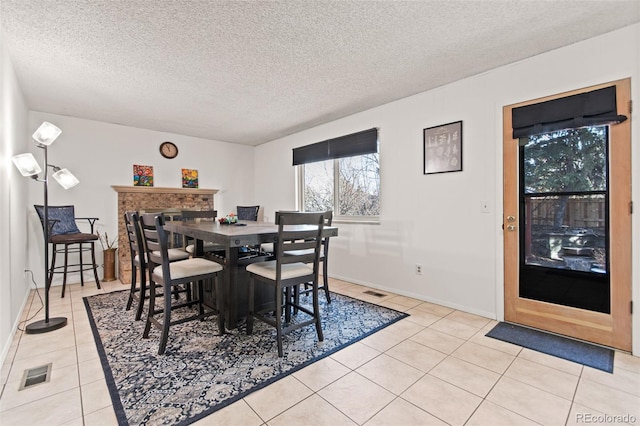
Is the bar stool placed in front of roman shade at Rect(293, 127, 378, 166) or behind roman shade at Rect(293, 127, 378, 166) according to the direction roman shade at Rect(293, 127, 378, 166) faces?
in front

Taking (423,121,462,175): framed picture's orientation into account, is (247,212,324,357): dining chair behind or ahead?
ahead

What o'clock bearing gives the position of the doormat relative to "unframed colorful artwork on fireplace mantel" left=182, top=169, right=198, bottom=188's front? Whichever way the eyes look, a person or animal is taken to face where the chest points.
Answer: The doormat is roughly at 11 o'clock from the unframed colorful artwork on fireplace mantel.

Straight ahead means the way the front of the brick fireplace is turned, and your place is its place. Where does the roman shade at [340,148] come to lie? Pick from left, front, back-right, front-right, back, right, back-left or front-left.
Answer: front-left

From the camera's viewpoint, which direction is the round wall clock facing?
toward the camera

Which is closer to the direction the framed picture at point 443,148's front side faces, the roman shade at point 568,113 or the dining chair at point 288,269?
the dining chair

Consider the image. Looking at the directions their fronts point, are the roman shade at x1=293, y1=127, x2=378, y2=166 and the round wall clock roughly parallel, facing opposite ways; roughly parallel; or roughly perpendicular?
roughly perpendicular

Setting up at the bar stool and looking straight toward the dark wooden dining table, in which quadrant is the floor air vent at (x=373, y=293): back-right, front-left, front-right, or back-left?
front-left

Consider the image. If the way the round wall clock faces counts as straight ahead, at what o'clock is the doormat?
The doormat is roughly at 11 o'clock from the round wall clock.

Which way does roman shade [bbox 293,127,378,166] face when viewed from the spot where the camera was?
facing the viewer and to the left of the viewer

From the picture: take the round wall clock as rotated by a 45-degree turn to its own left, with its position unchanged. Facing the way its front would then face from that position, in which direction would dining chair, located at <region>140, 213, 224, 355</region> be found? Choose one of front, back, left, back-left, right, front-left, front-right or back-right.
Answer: front-right

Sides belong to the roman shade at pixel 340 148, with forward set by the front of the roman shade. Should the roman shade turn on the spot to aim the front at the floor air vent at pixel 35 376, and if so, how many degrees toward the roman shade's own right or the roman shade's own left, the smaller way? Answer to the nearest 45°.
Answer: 0° — it already faces it

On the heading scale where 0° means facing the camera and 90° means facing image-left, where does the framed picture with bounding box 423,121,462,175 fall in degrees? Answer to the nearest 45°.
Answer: approximately 45°

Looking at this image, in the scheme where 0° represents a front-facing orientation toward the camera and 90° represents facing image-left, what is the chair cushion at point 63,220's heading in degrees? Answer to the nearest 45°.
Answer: approximately 315°

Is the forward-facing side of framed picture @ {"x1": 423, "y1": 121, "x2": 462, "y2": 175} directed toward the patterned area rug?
yes

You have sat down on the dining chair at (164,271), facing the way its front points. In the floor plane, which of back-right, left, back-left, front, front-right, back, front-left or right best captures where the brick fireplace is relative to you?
front-left

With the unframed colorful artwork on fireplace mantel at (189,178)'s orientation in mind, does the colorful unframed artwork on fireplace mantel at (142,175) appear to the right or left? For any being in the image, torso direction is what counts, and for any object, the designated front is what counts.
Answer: on its right
